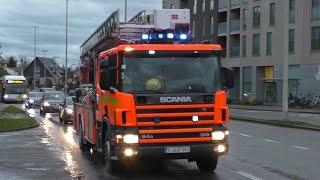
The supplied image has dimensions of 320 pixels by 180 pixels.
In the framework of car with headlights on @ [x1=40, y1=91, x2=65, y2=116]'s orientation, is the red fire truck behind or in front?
in front

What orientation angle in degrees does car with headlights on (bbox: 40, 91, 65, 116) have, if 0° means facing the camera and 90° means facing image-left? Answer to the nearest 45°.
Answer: approximately 0°
